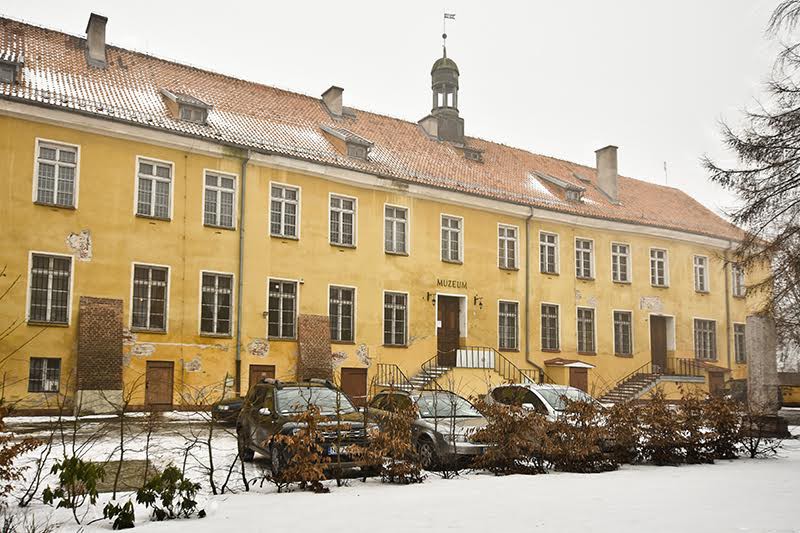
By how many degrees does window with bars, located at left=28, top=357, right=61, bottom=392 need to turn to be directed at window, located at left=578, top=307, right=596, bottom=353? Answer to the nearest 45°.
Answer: approximately 90° to its left

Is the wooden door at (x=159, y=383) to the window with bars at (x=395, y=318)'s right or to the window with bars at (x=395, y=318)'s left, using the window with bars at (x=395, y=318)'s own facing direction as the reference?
on its right

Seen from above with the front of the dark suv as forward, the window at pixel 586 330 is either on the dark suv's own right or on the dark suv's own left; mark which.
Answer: on the dark suv's own left

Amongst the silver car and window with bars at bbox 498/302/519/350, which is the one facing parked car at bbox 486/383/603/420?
the window with bars

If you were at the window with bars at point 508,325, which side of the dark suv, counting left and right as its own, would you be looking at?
left

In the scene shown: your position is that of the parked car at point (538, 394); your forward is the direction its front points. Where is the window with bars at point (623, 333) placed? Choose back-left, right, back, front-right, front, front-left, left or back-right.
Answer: back-left

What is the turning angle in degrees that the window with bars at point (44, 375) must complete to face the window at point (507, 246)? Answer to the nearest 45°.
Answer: approximately 90° to its left

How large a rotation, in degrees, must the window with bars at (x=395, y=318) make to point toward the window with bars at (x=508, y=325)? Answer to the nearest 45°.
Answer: approximately 135° to its left

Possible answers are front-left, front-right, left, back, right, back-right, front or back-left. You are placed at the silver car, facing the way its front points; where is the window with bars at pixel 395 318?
back-left

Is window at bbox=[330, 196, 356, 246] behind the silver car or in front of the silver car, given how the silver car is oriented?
behind

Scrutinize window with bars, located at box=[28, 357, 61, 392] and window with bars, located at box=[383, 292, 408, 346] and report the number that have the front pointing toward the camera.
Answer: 2

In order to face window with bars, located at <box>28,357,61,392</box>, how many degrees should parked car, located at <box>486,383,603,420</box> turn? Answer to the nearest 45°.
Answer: approximately 135° to its right
